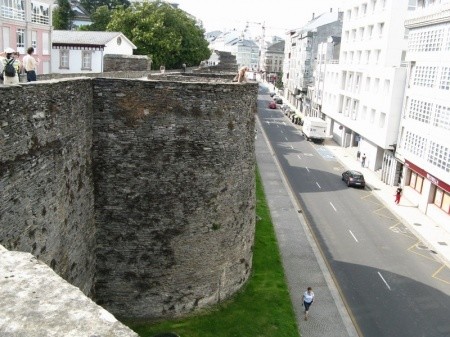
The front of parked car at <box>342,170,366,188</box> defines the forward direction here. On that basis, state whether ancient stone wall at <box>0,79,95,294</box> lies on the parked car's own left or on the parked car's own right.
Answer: on the parked car's own left

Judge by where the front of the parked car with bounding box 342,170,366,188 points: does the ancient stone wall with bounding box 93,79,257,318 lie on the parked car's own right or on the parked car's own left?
on the parked car's own left

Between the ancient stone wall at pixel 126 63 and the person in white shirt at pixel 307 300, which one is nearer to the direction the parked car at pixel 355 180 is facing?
the ancient stone wall

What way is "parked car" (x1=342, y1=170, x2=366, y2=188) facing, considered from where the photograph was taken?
facing away from the viewer and to the left of the viewer

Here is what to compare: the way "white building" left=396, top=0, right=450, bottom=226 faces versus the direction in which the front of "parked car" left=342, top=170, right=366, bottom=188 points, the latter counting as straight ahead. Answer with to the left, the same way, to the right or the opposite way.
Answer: to the left

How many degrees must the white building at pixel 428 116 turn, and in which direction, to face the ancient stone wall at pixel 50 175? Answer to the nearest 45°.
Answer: approximately 45° to its left

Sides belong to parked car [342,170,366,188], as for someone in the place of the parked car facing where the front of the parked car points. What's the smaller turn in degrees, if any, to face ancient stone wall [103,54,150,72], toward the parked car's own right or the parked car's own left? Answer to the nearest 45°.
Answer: approximately 90° to the parked car's own left
